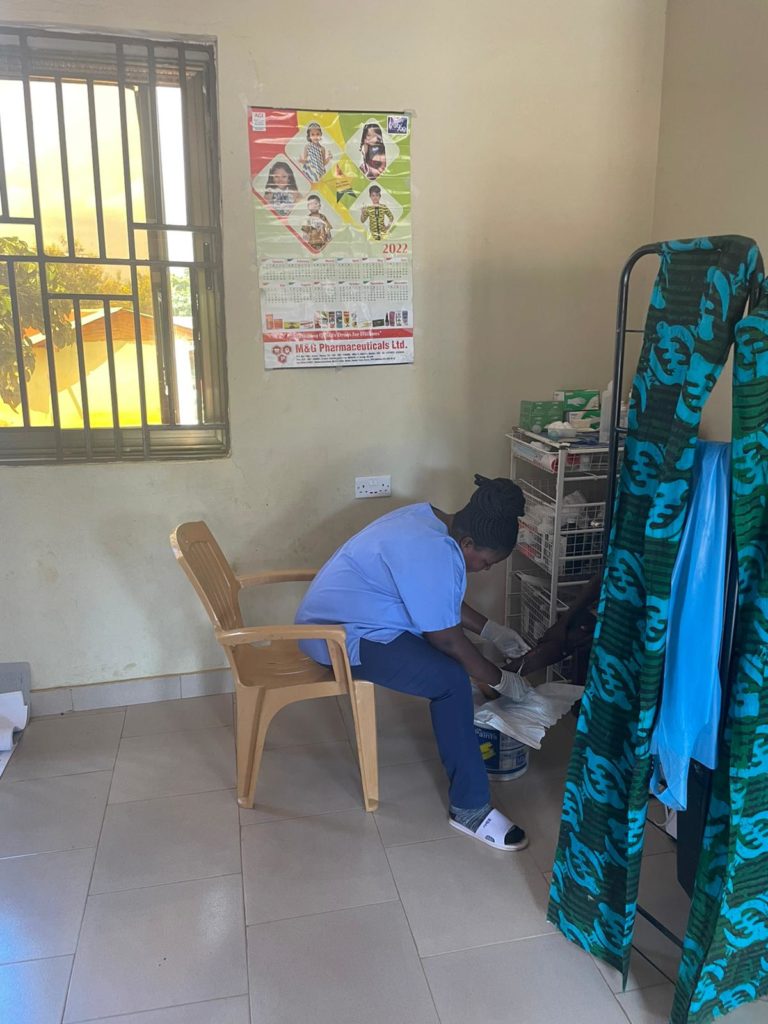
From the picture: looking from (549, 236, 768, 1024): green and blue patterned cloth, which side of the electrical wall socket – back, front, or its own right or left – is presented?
front

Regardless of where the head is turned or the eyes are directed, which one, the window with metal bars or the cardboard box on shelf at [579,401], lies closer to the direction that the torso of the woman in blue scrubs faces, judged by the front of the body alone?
the cardboard box on shelf

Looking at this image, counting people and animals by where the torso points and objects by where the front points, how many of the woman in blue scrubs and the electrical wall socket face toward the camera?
1

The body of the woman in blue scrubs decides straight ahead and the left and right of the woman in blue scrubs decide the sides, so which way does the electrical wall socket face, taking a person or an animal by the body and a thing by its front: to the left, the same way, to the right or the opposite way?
to the right

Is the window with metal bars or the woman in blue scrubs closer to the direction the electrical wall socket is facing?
the woman in blue scrubs

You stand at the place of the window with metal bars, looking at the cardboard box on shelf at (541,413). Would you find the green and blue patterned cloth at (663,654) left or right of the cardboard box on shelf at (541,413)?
right

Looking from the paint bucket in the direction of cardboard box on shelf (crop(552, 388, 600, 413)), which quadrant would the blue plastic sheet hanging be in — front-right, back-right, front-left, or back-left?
back-right

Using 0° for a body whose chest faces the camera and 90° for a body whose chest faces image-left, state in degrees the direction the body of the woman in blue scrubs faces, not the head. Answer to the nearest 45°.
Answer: approximately 270°

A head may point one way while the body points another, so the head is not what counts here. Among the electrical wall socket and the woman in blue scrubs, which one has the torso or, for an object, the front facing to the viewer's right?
the woman in blue scrubs

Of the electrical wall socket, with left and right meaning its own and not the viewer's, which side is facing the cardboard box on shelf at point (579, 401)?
left

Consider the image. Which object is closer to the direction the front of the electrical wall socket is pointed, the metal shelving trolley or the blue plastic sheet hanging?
the blue plastic sheet hanging

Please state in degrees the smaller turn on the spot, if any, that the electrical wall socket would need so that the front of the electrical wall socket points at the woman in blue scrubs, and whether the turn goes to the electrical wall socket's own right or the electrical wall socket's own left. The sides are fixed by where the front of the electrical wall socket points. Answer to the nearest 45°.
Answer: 0° — it already faces them

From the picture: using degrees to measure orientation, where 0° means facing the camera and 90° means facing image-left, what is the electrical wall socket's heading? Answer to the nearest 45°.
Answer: approximately 0°
